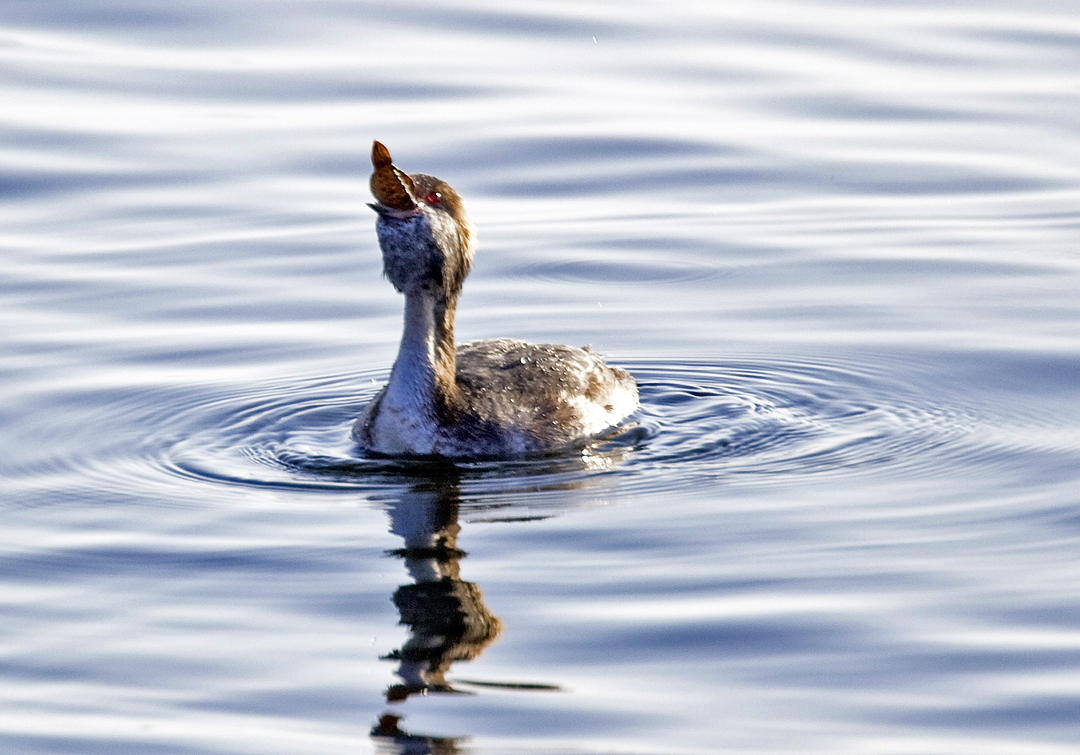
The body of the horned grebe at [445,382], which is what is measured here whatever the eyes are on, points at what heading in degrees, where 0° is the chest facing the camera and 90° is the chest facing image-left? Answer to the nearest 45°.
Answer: approximately 45°
